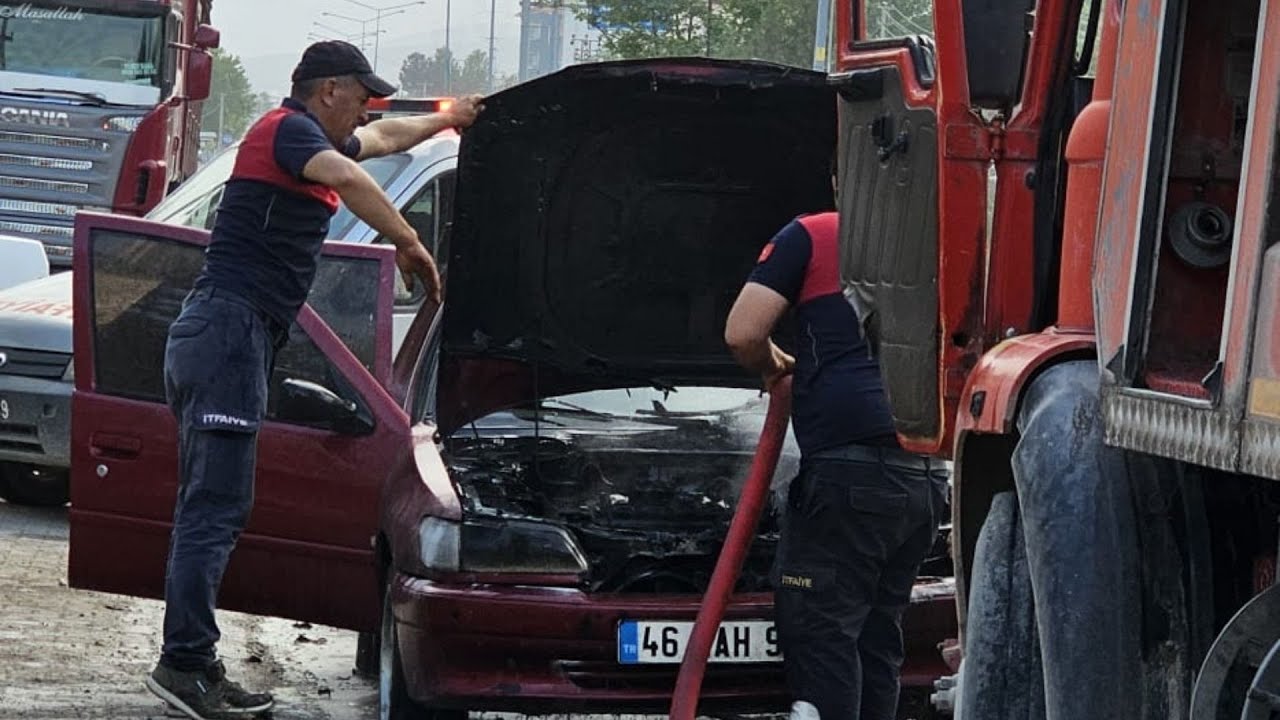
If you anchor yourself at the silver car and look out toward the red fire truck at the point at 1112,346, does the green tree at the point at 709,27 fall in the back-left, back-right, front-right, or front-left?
back-left

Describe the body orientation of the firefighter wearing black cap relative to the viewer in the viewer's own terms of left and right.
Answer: facing to the right of the viewer

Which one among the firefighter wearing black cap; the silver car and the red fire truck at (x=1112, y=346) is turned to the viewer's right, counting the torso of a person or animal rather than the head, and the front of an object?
the firefighter wearing black cap

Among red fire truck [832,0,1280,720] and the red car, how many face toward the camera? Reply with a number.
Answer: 1

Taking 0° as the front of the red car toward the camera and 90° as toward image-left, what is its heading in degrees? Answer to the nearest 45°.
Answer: approximately 0°

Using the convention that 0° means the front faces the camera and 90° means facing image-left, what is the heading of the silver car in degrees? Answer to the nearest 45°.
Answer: approximately 45°

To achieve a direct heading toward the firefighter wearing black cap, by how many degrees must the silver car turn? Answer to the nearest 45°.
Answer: approximately 45° to its left

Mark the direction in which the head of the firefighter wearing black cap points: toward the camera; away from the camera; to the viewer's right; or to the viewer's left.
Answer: to the viewer's right

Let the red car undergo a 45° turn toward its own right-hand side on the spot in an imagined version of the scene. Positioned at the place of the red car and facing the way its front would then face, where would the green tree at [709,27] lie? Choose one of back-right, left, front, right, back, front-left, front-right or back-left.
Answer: back-right

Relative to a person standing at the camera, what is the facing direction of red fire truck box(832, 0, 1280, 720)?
facing away from the viewer and to the left of the viewer
